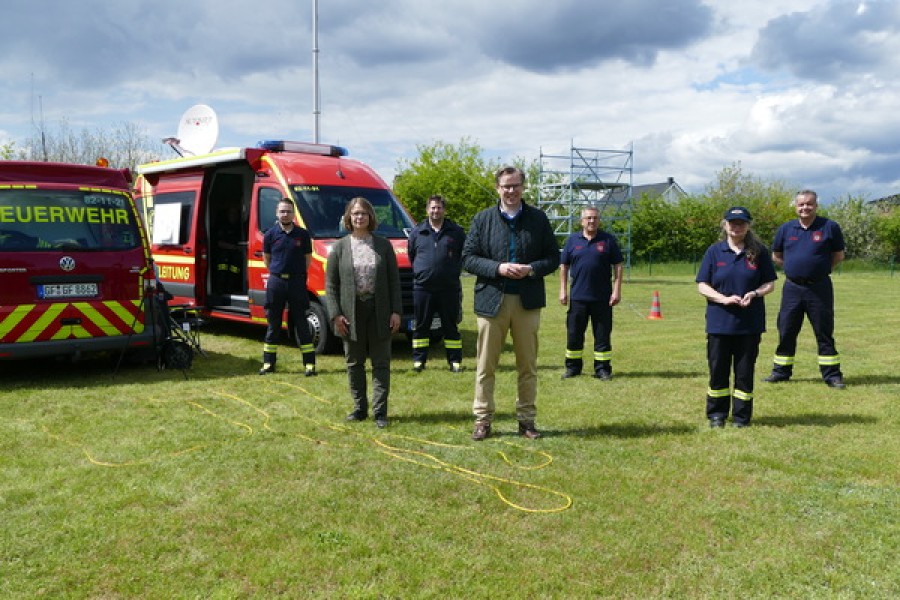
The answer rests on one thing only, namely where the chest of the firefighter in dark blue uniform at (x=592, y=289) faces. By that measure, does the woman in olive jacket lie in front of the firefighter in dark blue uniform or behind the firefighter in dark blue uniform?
in front

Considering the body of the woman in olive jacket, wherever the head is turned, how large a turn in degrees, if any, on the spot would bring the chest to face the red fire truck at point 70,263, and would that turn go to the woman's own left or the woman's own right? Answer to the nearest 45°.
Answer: approximately 135° to the woman's own right

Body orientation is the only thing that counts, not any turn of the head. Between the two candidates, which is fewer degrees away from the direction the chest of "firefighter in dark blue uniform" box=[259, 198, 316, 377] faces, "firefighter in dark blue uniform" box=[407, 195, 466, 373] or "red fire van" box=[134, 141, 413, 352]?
the firefighter in dark blue uniform

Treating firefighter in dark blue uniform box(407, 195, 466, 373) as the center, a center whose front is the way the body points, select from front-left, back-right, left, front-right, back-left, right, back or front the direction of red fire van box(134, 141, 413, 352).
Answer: back-right

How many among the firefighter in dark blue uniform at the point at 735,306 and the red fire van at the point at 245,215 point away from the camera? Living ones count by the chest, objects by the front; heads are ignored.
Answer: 0
